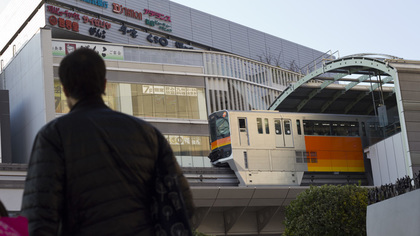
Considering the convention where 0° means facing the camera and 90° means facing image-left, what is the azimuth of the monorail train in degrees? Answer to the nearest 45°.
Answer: approximately 45°

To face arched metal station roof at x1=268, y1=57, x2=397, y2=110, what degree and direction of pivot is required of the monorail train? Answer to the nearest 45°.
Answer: approximately 135° to its left
